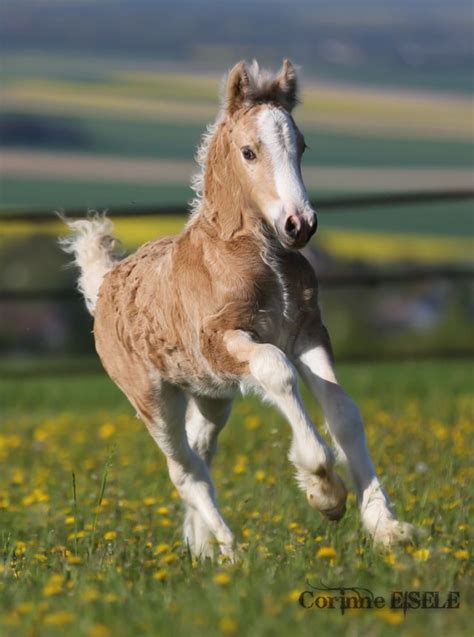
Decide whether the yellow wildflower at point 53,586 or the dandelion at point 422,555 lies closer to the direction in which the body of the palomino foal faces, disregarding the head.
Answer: the dandelion

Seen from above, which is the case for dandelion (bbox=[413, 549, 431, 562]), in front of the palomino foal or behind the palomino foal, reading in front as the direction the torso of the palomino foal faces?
in front

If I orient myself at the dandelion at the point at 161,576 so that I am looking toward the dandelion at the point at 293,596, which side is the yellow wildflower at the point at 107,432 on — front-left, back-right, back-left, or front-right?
back-left

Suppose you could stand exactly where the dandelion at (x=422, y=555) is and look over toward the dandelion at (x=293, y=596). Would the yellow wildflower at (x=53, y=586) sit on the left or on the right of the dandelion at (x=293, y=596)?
right

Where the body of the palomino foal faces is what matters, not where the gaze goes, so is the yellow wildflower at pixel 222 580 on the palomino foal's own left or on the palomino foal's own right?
on the palomino foal's own right

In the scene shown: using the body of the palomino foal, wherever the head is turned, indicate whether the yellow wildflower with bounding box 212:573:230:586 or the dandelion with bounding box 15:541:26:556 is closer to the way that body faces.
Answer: the yellow wildflower

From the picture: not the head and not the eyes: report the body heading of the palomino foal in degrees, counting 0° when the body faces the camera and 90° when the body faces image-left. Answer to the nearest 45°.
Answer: approximately 315°

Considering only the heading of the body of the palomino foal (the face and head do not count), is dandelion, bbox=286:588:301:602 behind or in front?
in front

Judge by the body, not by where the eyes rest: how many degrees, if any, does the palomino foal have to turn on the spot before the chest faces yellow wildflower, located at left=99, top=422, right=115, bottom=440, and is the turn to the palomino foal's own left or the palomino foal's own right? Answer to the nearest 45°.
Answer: approximately 135° to the palomino foal's own left
